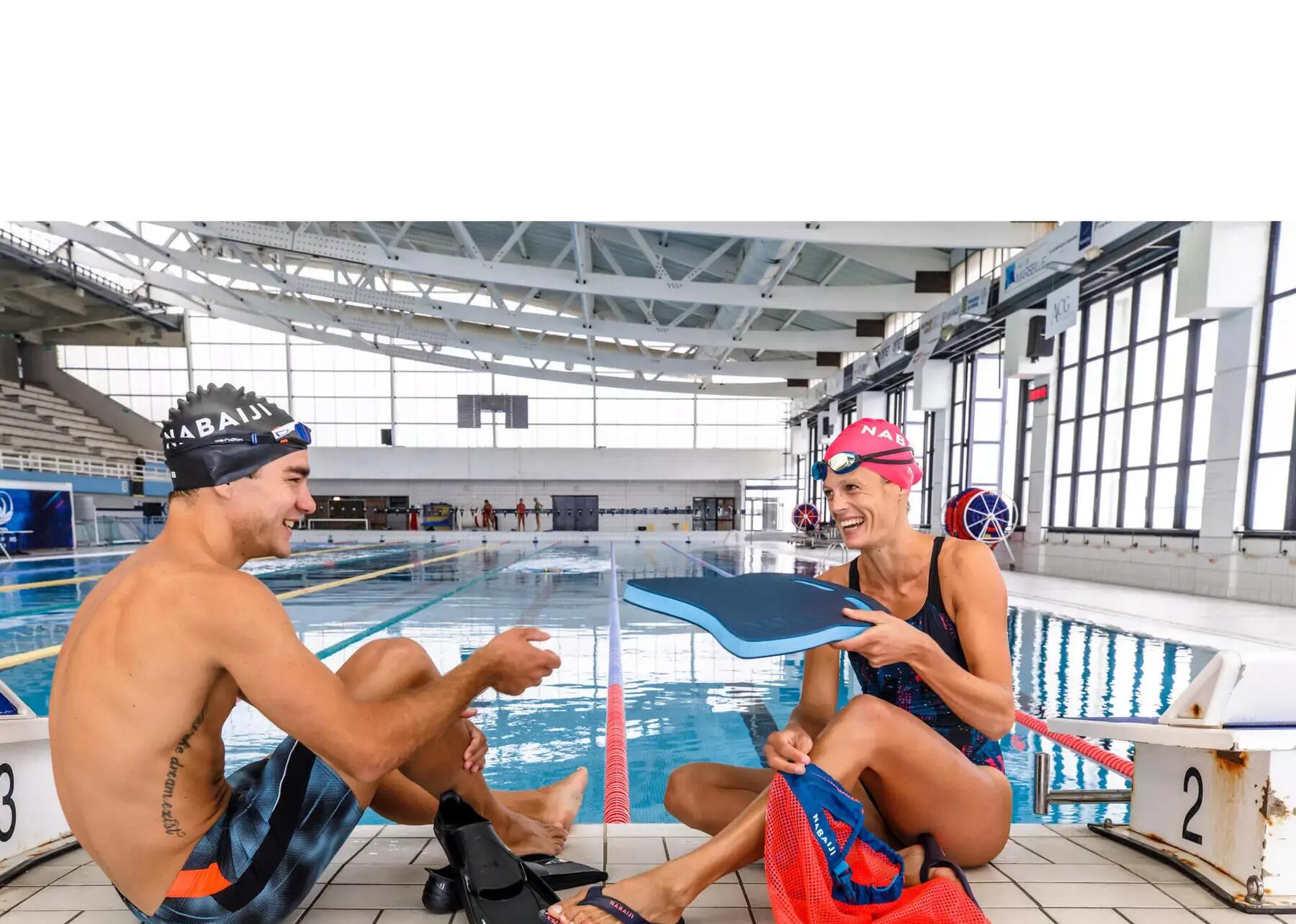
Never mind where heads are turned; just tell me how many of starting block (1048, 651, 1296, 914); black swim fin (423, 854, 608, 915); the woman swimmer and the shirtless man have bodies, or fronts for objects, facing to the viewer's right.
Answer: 2

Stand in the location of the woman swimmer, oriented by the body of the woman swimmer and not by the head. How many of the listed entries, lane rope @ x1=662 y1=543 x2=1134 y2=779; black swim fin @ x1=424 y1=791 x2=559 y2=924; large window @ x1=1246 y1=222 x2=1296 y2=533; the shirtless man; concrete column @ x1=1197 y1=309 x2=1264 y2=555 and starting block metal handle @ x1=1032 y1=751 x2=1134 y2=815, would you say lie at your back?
4

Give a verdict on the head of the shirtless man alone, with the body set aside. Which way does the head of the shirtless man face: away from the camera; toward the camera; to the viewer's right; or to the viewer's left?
to the viewer's right

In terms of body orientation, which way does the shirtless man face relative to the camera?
to the viewer's right

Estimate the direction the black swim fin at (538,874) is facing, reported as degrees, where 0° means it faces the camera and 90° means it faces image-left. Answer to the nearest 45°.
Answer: approximately 270°
